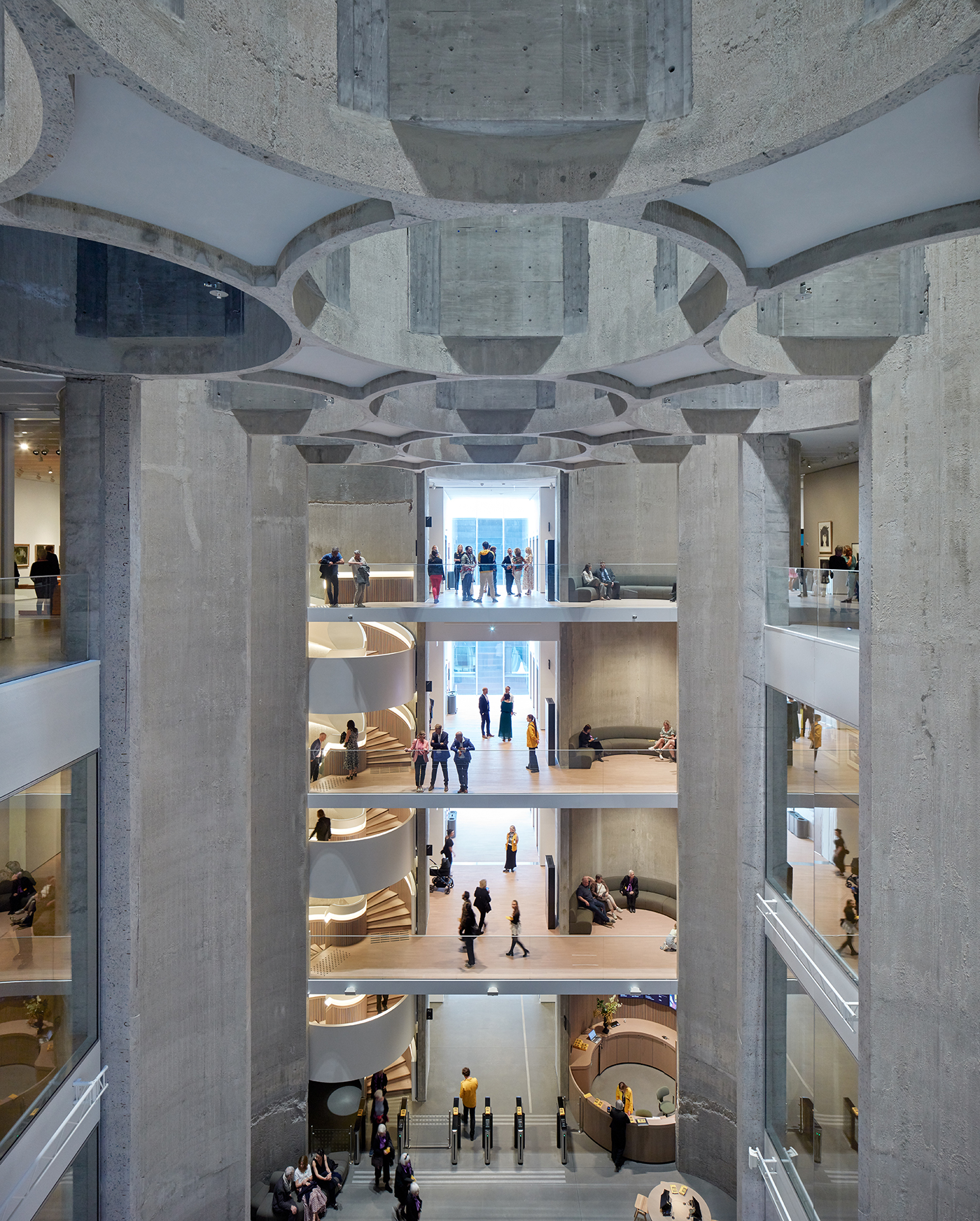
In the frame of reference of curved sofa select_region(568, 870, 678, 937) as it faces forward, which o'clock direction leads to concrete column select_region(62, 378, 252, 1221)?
The concrete column is roughly at 1 o'clock from the curved sofa.

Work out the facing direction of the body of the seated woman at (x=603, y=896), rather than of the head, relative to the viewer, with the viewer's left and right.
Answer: facing the viewer and to the right of the viewer

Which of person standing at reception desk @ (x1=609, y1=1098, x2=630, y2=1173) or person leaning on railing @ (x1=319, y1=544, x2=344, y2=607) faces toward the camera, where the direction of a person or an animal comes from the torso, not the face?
person leaning on railing @ (x1=319, y1=544, x2=344, y2=607)

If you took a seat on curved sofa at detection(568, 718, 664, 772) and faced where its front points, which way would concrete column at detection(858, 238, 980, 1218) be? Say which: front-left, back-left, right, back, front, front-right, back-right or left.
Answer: front

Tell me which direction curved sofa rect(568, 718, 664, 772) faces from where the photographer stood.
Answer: facing the viewer

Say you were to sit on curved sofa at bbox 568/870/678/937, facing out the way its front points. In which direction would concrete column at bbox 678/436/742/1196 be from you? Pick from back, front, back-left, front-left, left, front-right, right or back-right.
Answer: front
